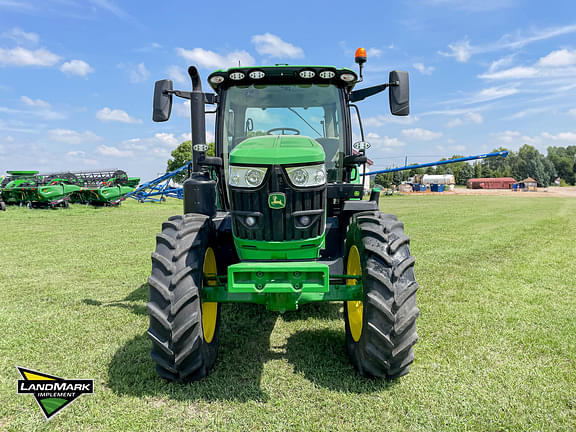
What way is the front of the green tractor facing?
toward the camera

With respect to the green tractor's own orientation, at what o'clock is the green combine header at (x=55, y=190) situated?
The green combine header is roughly at 5 o'clock from the green tractor.
